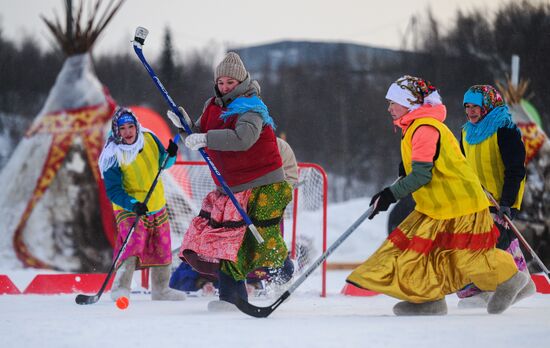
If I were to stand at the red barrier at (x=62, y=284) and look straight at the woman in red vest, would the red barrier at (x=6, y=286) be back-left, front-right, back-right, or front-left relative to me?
back-right

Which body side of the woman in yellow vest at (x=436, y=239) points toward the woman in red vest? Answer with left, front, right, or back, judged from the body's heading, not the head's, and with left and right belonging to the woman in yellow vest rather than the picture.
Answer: front

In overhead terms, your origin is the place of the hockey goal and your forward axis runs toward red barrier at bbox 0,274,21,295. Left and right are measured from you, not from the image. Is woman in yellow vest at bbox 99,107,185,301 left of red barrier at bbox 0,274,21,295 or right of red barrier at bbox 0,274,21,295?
left

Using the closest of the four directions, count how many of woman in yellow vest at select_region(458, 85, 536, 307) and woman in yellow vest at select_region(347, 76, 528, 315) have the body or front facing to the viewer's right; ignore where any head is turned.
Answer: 0

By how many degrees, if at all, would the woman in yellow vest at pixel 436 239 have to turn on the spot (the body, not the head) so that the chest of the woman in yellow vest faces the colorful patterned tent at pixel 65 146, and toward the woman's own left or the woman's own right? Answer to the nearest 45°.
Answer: approximately 45° to the woman's own right

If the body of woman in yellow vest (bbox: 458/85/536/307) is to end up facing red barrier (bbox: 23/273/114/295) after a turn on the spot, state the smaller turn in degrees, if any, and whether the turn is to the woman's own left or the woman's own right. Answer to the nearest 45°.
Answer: approximately 45° to the woman's own right

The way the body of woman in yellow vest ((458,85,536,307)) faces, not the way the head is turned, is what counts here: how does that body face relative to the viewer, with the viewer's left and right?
facing the viewer and to the left of the viewer

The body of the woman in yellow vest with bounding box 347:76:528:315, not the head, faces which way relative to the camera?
to the viewer's left

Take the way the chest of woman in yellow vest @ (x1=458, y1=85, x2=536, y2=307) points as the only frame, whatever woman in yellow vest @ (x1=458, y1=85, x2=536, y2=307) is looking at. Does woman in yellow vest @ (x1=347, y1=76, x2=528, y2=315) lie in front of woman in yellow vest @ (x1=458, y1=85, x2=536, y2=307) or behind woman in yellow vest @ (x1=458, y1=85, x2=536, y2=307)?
in front

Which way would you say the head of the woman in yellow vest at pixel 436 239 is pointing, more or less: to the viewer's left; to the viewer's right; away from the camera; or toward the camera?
to the viewer's left

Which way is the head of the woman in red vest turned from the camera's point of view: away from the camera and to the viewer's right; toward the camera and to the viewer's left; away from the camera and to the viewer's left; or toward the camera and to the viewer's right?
toward the camera and to the viewer's left
